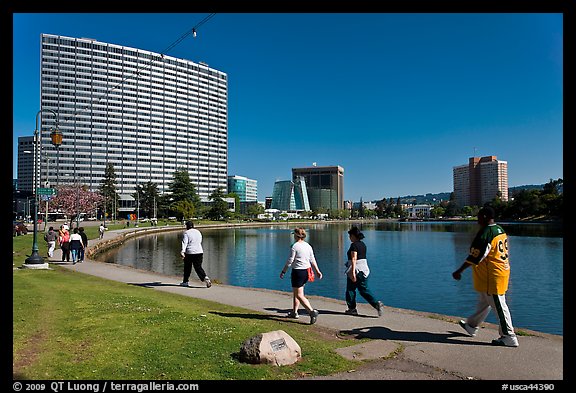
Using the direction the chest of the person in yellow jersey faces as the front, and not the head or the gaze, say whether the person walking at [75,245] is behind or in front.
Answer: in front

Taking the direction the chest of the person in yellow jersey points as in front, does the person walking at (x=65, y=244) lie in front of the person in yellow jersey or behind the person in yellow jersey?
in front

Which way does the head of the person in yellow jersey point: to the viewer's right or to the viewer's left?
to the viewer's left

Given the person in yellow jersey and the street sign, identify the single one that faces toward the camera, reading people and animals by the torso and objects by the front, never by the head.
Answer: the street sign

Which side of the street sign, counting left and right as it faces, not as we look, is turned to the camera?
front

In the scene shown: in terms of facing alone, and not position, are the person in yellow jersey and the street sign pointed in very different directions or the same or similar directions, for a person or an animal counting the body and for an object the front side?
very different directions

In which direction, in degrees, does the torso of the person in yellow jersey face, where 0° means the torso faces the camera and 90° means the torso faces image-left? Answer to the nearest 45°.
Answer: approximately 135°

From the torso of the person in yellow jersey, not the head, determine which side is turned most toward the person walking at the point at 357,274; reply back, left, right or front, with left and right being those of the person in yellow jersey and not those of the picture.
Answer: front

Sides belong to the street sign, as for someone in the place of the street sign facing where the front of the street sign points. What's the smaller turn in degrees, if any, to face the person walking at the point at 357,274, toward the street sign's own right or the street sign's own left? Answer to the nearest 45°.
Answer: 0° — it already faces them

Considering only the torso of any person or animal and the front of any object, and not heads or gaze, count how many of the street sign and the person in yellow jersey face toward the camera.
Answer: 1
